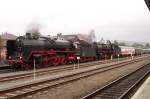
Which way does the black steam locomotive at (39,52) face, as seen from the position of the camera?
facing the viewer and to the left of the viewer
